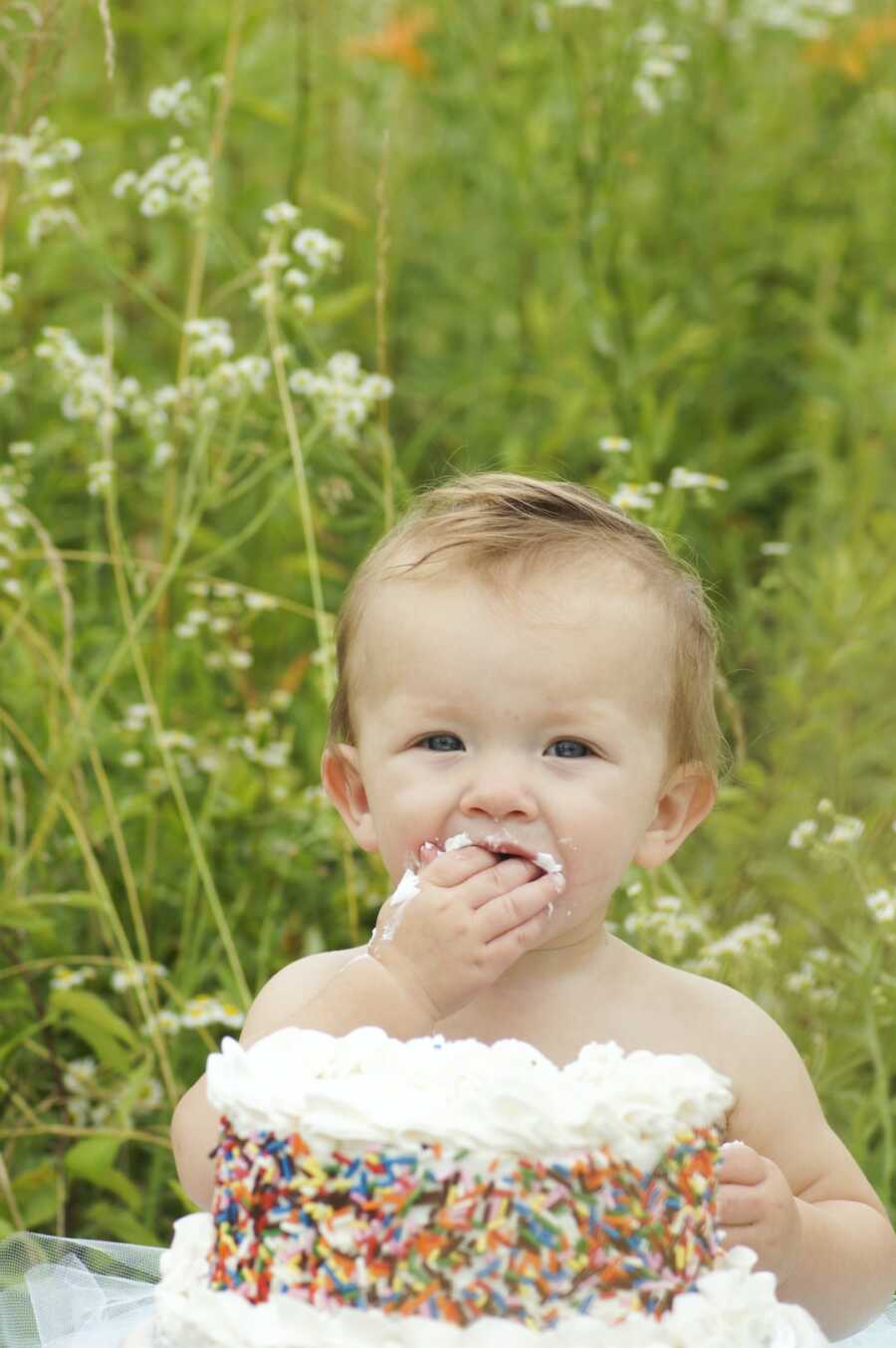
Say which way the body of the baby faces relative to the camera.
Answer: toward the camera

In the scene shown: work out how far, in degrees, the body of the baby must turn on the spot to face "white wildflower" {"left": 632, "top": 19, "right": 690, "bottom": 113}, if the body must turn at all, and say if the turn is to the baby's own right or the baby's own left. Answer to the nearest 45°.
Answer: approximately 180°

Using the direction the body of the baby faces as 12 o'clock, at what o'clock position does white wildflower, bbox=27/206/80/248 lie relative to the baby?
The white wildflower is roughly at 5 o'clock from the baby.

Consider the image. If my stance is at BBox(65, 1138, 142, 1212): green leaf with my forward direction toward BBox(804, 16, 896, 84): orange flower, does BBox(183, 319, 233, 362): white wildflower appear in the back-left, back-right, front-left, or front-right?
front-left

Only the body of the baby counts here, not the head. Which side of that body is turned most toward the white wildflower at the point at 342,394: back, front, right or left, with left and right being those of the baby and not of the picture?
back

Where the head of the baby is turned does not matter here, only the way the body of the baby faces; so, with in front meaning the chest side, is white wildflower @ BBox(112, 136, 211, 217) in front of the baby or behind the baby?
behind

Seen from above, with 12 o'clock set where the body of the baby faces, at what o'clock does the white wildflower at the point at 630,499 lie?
The white wildflower is roughly at 6 o'clock from the baby.

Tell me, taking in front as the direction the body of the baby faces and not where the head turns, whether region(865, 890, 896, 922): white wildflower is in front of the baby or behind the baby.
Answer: behind

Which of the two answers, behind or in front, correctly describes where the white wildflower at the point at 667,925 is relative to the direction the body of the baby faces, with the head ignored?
behind
